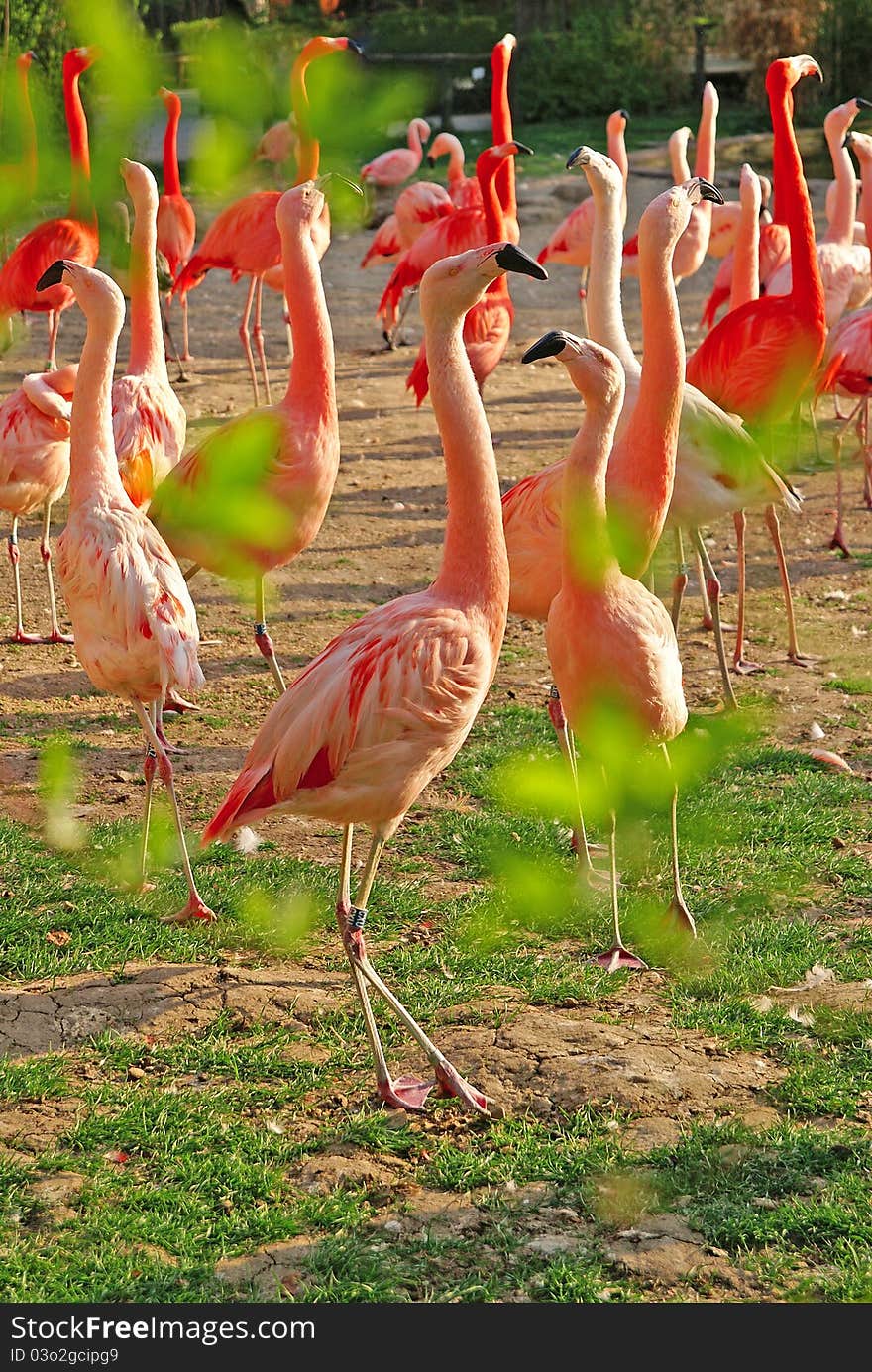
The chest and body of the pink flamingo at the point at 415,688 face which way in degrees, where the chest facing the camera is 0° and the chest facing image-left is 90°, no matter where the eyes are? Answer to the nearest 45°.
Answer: approximately 270°

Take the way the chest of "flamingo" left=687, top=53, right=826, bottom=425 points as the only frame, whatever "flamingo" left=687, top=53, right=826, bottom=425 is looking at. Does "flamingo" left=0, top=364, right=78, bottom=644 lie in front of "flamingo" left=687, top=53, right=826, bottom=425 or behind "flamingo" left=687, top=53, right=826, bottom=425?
behind

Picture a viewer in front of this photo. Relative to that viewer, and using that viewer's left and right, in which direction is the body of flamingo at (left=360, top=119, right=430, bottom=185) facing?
facing to the right of the viewer
